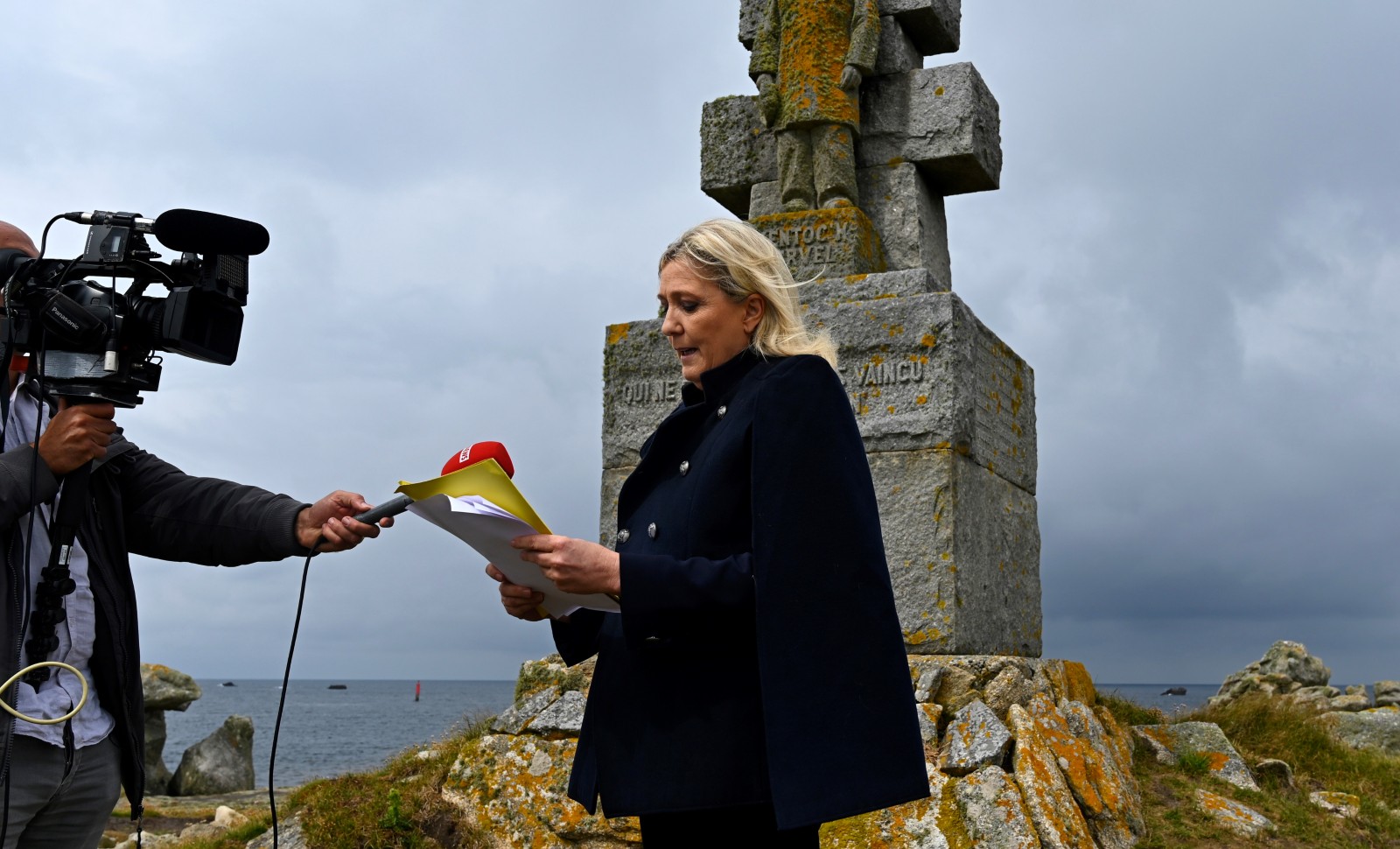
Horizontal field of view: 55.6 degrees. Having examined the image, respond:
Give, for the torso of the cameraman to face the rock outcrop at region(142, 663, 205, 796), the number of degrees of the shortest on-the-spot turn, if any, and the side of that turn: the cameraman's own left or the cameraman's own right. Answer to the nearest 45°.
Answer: approximately 135° to the cameraman's own left

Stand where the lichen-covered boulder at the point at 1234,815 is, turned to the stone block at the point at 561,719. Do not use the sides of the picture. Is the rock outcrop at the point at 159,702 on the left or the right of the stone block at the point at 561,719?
right

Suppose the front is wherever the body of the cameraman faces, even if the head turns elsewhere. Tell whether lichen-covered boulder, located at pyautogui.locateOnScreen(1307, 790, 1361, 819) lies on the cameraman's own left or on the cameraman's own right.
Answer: on the cameraman's own left

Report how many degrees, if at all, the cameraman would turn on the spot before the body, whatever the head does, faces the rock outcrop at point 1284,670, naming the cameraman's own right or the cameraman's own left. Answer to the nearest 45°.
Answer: approximately 90° to the cameraman's own left

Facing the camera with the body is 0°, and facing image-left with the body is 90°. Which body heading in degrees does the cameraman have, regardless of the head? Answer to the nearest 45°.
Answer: approximately 315°

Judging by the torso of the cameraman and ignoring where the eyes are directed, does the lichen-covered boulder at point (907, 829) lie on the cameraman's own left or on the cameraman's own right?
on the cameraman's own left

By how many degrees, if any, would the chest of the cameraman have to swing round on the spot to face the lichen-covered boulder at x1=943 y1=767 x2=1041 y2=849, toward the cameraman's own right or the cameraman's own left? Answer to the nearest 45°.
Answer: approximately 45° to the cameraman's own left

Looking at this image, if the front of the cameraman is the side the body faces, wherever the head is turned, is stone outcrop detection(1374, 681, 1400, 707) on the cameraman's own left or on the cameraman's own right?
on the cameraman's own left

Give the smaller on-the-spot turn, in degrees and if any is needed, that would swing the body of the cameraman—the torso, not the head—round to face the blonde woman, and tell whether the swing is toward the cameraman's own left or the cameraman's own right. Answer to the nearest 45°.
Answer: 0° — they already face them
